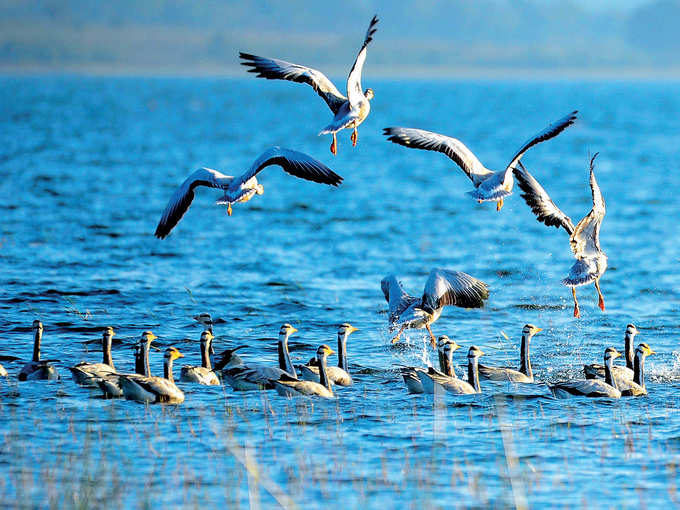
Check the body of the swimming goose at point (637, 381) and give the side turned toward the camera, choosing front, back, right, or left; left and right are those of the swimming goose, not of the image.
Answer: right

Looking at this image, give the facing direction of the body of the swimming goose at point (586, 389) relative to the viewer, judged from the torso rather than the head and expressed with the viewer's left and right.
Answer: facing to the right of the viewer

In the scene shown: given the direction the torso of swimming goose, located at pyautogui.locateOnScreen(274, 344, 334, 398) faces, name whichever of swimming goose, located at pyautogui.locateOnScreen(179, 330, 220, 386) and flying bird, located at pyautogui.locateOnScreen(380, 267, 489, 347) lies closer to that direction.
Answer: the flying bird

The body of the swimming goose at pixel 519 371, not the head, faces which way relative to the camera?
to the viewer's right

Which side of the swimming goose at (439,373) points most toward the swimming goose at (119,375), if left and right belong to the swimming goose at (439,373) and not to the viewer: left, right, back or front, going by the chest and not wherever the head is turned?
back

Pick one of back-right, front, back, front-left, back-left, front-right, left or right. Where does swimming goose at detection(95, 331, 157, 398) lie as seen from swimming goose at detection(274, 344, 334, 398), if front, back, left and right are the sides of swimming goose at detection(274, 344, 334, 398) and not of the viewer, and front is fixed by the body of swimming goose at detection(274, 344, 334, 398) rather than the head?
back

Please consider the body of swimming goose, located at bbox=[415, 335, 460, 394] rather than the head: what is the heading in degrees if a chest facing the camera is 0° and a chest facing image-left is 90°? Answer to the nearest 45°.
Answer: approximately 270°

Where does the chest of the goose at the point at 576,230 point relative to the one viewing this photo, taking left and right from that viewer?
facing away from the viewer and to the right of the viewer
